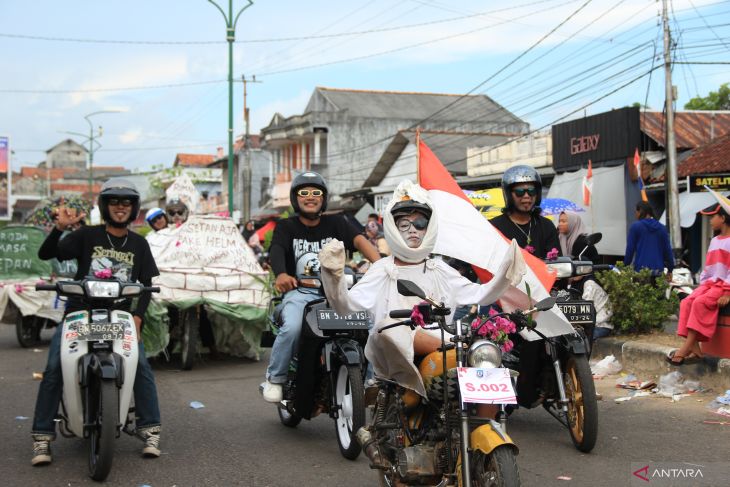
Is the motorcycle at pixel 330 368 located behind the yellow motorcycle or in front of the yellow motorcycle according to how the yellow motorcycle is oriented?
behind

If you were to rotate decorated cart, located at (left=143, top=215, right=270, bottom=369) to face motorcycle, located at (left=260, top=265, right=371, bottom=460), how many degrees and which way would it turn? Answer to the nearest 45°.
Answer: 0° — it already faces it

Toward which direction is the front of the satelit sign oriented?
toward the camera

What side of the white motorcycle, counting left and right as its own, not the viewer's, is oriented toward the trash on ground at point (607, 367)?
left

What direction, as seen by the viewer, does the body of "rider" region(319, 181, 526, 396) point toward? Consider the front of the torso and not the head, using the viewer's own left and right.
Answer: facing the viewer

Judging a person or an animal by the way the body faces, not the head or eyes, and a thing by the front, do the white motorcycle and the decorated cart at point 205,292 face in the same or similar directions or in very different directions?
same or similar directions

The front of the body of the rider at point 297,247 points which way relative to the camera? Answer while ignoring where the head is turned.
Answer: toward the camera

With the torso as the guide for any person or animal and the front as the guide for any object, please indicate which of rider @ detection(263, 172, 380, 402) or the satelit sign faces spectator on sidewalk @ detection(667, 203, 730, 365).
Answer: the satelit sign

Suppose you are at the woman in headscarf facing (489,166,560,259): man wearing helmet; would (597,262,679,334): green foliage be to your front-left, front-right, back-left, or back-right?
back-left

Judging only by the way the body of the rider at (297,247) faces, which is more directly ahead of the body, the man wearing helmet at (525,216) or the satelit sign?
the man wearing helmet

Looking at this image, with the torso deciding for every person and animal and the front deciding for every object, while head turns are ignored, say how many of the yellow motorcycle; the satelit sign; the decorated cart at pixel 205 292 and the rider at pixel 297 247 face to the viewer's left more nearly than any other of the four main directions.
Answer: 0

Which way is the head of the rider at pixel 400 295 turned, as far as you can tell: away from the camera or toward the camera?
toward the camera
